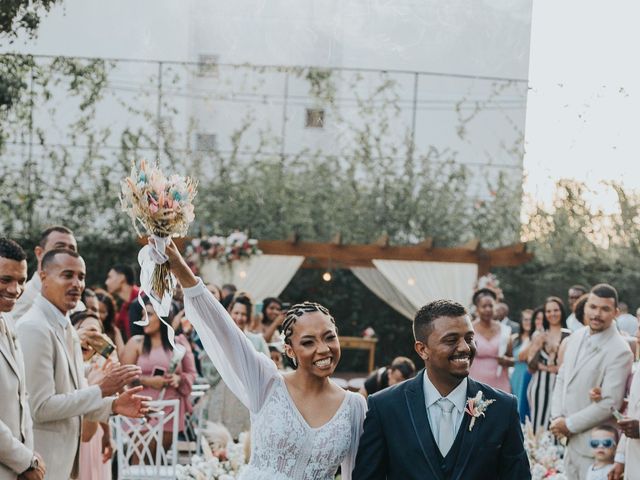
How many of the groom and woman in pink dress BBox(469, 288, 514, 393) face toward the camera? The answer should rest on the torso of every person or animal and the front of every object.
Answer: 2

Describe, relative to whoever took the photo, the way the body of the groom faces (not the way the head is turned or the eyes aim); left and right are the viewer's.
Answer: facing the viewer

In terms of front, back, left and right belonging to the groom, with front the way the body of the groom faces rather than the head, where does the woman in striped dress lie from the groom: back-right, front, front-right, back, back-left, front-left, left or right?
back

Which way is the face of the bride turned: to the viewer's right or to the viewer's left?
to the viewer's right

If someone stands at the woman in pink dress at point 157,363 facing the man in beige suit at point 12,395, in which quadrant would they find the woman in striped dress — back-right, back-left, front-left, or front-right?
back-left

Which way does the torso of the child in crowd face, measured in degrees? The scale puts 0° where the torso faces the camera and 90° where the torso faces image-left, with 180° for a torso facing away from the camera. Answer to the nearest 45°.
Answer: approximately 45°

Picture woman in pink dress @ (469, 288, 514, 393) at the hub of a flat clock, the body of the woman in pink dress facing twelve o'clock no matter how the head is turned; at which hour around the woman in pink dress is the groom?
The groom is roughly at 12 o'clock from the woman in pink dress.

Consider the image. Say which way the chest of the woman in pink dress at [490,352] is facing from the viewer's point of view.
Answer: toward the camera
